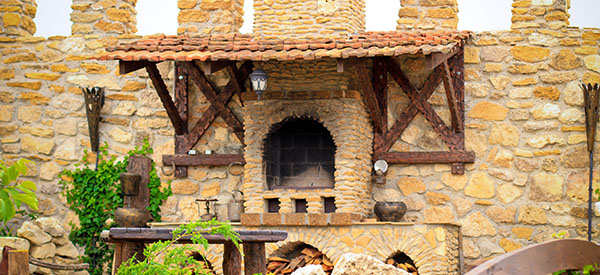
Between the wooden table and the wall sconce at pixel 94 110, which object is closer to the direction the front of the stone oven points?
the wooden table

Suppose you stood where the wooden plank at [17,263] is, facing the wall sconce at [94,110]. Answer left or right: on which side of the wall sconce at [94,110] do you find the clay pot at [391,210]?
right

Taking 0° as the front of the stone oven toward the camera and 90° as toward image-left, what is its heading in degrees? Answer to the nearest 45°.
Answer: approximately 0°

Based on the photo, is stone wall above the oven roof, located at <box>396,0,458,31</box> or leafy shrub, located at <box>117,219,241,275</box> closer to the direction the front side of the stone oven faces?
the leafy shrub

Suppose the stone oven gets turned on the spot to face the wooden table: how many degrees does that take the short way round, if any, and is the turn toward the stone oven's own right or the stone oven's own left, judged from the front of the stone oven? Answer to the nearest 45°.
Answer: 0° — it already faces it

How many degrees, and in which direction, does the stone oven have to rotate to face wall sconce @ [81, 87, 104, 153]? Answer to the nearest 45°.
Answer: approximately 90° to its right

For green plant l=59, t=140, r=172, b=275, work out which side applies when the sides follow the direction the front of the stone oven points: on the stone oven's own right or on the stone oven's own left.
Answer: on the stone oven's own right

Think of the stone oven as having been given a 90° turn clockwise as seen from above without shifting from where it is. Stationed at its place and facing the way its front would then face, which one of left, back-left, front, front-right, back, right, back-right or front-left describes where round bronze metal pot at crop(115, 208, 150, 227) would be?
front
